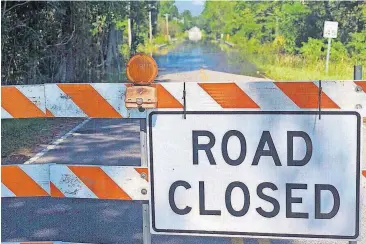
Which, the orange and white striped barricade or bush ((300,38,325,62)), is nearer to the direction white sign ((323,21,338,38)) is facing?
the orange and white striped barricade

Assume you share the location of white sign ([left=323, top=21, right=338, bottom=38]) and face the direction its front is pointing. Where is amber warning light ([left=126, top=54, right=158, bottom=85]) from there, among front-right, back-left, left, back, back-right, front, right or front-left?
front

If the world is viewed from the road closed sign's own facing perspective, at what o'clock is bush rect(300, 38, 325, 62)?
The bush is roughly at 6 o'clock from the road closed sign.

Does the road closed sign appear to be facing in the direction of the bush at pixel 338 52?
no

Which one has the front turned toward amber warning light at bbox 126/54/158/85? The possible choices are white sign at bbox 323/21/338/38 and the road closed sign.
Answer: the white sign

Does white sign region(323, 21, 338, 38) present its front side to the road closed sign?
yes

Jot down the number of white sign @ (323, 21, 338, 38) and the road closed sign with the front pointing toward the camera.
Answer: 2

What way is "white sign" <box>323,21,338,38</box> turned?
toward the camera

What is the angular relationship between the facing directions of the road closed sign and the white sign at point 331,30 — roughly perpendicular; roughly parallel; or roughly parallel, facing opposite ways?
roughly parallel

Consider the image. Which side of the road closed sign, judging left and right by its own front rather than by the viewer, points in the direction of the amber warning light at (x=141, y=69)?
right

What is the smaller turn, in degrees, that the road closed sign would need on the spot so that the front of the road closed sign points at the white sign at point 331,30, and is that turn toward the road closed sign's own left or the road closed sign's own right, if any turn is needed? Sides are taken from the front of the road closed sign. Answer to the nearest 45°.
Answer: approximately 180°

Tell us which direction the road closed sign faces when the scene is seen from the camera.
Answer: facing the viewer
